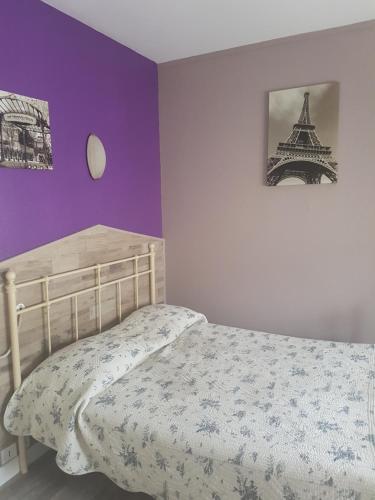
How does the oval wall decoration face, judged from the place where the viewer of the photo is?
facing the viewer and to the right of the viewer

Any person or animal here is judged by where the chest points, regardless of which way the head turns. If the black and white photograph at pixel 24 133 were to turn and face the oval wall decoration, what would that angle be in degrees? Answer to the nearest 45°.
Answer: approximately 90° to its left

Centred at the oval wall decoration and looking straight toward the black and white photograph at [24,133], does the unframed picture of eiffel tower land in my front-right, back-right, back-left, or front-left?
back-left

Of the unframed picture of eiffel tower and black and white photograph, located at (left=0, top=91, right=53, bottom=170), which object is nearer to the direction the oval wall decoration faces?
the unframed picture of eiffel tower

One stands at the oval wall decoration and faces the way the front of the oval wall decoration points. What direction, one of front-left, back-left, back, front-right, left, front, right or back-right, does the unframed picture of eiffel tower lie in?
front-left

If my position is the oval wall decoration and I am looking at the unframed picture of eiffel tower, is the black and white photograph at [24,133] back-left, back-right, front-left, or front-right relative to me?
back-right

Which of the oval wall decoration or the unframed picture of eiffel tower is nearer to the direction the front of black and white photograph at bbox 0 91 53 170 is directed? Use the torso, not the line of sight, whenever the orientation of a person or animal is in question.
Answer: the unframed picture of eiffel tower

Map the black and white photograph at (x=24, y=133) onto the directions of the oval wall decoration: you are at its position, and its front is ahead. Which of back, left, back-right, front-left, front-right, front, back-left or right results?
right

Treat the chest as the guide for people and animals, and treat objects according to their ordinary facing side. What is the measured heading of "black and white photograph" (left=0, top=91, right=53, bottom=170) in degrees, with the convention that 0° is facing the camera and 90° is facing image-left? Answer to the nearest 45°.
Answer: approximately 315°

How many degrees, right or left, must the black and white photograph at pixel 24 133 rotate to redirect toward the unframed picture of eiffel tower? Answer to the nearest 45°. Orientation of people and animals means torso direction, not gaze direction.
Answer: approximately 45° to its left
